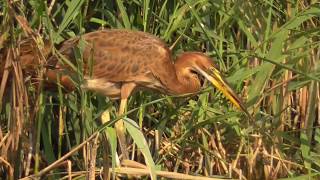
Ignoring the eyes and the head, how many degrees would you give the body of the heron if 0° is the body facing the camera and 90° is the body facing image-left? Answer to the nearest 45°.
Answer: approximately 270°
